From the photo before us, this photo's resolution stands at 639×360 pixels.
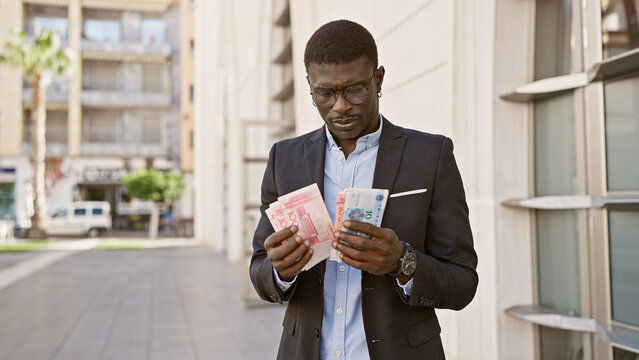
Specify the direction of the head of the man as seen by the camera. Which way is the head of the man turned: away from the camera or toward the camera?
toward the camera

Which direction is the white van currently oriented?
to the viewer's left

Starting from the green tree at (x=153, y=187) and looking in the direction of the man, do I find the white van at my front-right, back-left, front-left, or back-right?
back-right

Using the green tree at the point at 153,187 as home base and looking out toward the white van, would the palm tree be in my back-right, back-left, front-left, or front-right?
front-left

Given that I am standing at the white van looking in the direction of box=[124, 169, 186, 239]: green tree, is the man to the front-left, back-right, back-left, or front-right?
front-right

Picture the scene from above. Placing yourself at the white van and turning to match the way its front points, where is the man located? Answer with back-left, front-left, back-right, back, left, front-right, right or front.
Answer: left
